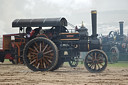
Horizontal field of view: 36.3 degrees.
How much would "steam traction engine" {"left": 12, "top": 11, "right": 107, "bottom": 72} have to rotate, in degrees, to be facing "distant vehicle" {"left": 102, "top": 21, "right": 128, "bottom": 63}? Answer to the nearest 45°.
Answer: approximately 45° to its left

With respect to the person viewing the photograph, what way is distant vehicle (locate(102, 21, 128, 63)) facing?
facing the viewer and to the right of the viewer

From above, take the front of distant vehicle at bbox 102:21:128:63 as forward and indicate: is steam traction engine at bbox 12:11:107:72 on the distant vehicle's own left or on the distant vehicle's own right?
on the distant vehicle's own right

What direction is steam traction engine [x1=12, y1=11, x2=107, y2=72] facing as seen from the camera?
to the viewer's right

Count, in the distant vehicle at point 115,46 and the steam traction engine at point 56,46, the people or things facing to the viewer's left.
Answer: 0
